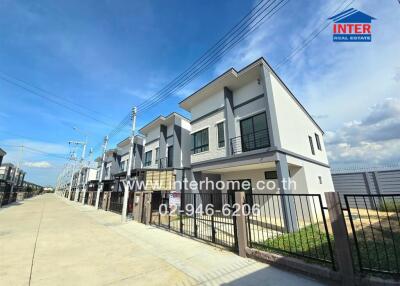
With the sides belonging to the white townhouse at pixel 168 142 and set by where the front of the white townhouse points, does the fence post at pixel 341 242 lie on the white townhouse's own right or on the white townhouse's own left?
on the white townhouse's own left

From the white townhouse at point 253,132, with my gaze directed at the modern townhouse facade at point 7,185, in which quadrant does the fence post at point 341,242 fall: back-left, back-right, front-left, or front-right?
back-left

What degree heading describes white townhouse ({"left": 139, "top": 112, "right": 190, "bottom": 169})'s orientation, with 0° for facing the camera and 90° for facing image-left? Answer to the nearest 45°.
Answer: approximately 45°

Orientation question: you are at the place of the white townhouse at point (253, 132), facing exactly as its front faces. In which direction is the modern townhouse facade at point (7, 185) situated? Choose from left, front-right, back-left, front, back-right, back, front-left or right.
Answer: front-right

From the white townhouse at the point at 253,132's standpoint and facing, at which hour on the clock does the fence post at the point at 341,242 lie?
The fence post is roughly at 10 o'clock from the white townhouse.

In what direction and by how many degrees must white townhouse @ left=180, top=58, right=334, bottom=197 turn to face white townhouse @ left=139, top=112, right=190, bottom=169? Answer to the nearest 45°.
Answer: approximately 90° to its right

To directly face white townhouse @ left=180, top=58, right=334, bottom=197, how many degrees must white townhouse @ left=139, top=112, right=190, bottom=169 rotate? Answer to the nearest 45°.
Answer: approximately 90° to its left

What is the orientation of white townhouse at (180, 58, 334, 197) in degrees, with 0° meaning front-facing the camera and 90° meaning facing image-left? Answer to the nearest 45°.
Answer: approximately 45°

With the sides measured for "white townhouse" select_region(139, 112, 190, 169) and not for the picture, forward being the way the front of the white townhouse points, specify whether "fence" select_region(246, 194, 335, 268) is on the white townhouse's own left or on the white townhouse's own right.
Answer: on the white townhouse's own left
